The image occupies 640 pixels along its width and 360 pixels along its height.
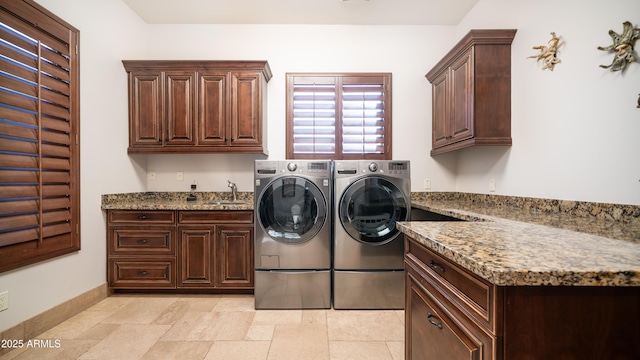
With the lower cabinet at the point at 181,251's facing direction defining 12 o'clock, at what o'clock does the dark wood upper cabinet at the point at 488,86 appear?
The dark wood upper cabinet is roughly at 10 o'clock from the lower cabinet.

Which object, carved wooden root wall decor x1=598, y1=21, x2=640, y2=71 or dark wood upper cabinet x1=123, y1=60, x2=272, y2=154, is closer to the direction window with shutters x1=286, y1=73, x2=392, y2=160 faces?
the carved wooden root wall decor

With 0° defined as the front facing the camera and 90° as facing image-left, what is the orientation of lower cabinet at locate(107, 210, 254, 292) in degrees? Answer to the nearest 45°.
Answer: approximately 0°

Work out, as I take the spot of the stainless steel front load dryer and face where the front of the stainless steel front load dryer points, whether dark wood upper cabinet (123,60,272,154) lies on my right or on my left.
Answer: on my right

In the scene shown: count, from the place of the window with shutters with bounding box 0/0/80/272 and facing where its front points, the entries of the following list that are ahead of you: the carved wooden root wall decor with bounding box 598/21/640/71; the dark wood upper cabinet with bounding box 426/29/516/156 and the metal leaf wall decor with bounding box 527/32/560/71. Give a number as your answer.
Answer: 3

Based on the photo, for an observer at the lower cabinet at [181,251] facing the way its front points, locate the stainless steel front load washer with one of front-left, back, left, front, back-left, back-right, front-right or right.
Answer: front-left
